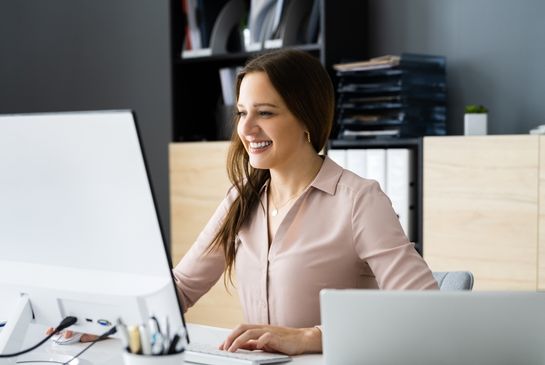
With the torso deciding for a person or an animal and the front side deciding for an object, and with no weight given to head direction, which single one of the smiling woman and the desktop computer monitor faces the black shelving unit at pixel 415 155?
the desktop computer monitor

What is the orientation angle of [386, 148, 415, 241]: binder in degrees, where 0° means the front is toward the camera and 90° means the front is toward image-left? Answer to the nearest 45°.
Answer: approximately 0°

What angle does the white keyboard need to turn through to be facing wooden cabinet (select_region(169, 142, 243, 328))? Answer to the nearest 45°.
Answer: approximately 45° to its left

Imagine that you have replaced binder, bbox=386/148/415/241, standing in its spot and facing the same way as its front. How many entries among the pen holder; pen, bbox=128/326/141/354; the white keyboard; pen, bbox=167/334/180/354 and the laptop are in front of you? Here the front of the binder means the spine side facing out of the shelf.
5

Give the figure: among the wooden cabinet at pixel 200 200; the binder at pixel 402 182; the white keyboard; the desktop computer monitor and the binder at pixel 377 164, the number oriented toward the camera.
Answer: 3

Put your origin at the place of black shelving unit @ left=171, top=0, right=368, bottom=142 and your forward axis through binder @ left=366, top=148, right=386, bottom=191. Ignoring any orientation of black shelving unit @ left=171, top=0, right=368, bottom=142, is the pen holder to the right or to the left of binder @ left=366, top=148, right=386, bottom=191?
right

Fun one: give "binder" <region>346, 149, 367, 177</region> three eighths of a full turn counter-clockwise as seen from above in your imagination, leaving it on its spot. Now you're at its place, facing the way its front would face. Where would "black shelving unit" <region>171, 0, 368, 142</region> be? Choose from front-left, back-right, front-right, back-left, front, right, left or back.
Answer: left

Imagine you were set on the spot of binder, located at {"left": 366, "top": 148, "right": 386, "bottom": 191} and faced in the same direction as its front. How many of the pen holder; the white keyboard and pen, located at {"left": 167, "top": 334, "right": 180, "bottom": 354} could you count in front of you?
3

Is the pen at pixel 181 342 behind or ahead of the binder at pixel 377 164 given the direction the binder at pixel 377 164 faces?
ahead

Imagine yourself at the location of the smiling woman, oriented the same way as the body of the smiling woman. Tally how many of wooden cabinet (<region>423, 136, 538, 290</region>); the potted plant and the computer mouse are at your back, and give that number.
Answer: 2

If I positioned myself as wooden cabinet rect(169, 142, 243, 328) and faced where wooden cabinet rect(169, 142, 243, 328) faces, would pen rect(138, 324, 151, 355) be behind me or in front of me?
in front
